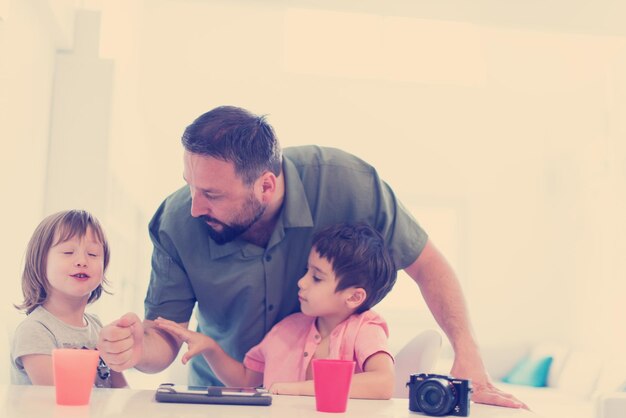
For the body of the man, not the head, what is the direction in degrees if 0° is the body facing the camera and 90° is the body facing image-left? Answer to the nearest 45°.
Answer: approximately 45°

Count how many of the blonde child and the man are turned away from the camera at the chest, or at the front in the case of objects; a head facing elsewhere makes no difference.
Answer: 0

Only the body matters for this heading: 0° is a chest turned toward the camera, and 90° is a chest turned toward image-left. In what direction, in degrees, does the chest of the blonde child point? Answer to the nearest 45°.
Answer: approximately 315°

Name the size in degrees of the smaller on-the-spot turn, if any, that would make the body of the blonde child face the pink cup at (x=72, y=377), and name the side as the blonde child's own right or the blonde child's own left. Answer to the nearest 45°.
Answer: approximately 45° to the blonde child's own right

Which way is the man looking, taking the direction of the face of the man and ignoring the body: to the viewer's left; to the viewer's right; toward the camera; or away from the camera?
to the viewer's left

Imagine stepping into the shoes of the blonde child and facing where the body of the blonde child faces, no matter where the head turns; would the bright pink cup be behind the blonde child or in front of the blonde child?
in front

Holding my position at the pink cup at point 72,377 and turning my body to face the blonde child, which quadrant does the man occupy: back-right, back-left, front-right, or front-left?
front-right

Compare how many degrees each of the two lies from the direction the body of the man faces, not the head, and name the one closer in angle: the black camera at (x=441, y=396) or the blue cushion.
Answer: the black camera

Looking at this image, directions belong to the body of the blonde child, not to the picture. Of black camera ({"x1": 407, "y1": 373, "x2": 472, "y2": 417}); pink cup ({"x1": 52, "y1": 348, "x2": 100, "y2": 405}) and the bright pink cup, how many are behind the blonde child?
0

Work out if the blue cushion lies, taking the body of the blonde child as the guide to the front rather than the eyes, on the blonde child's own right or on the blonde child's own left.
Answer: on the blonde child's own left

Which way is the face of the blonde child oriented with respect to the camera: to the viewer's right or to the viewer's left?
to the viewer's right
